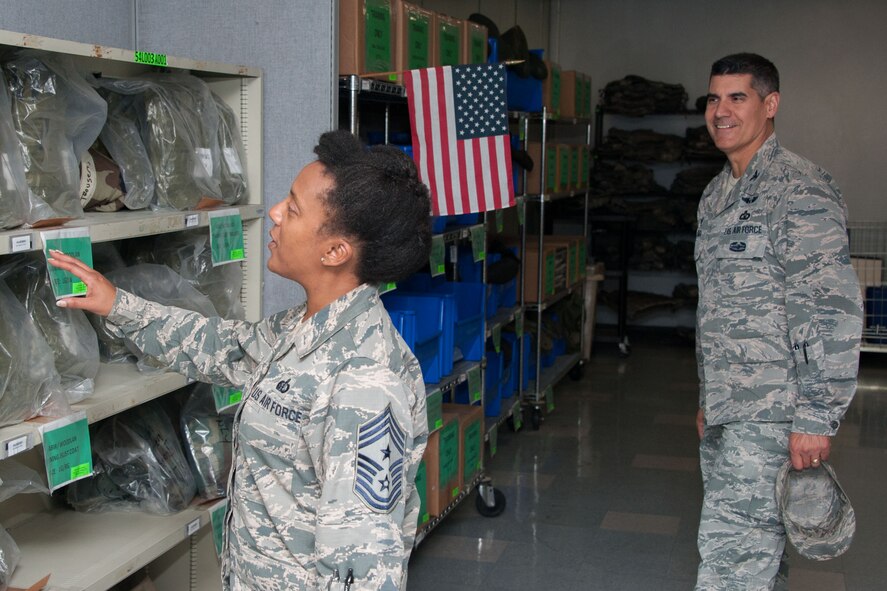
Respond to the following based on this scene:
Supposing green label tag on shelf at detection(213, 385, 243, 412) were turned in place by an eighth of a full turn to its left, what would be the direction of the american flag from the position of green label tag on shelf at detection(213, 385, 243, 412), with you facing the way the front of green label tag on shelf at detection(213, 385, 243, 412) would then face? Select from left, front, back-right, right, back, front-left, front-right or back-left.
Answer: front-left

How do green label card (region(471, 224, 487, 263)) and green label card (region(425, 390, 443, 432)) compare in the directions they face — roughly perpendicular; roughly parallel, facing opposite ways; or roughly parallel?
roughly parallel

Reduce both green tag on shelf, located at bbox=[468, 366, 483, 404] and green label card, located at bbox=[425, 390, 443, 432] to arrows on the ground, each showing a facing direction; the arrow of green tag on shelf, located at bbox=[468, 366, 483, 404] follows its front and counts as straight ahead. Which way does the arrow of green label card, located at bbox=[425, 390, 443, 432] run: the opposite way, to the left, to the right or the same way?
the same way
